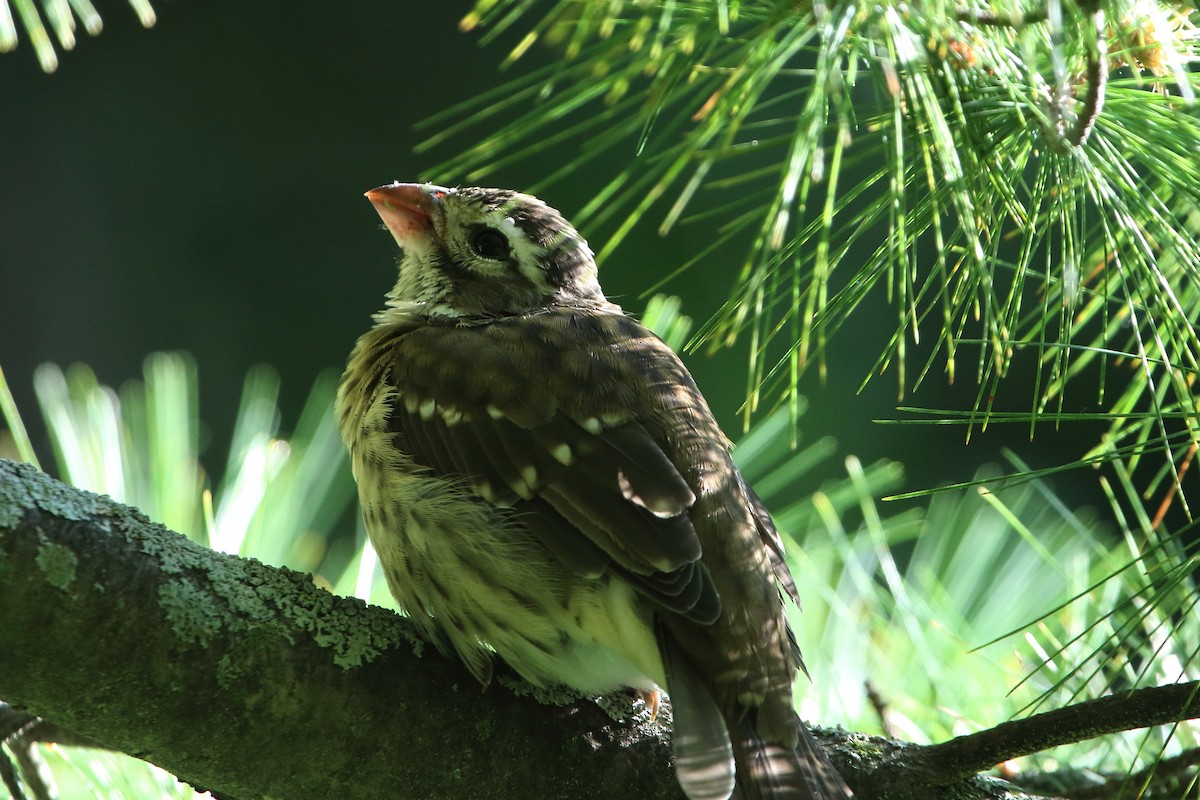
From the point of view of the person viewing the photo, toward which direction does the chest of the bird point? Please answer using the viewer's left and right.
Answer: facing away from the viewer and to the left of the viewer

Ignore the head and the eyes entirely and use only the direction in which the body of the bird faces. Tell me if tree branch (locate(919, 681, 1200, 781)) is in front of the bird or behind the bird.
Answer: behind
